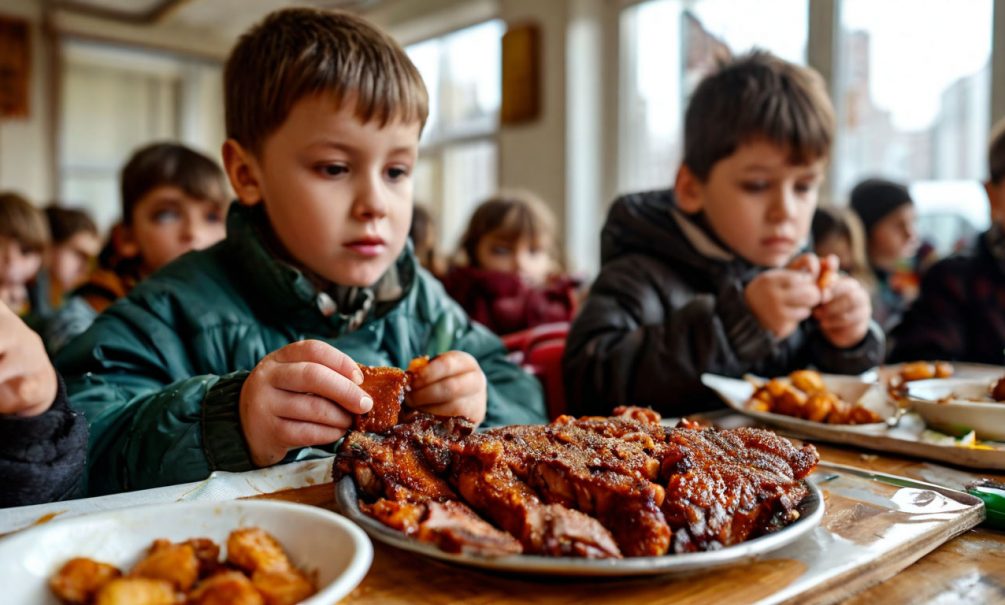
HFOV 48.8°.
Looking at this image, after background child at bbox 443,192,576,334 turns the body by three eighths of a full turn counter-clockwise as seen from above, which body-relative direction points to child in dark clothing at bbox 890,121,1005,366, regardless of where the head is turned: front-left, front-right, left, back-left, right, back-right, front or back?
right

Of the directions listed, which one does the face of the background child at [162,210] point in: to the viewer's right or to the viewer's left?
to the viewer's right

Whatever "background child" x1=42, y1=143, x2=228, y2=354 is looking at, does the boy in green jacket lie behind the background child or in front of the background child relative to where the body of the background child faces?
in front

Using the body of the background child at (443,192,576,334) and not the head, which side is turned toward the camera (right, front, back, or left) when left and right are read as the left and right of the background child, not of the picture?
front

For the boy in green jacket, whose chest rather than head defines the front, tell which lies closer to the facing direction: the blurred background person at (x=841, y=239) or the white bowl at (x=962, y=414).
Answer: the white bowl

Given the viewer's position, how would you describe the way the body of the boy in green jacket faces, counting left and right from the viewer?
facing the viewer and to the right of the viewer

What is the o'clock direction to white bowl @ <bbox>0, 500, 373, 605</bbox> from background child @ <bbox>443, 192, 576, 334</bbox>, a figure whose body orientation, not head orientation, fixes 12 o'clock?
The white bowl is roughly at 12 o'clock from the background child.

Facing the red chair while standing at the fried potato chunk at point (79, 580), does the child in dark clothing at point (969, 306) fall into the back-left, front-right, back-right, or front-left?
front-right

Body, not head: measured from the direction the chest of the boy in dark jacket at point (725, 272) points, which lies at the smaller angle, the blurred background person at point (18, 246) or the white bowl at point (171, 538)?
the white bowl

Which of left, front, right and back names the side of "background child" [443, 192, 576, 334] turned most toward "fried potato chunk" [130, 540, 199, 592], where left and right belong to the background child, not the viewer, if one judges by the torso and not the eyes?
front
